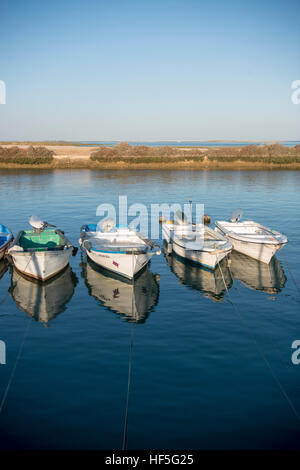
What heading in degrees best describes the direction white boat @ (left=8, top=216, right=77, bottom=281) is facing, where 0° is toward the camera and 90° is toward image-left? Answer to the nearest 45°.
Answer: approximately 0°

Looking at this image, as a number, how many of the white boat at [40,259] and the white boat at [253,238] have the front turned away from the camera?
0

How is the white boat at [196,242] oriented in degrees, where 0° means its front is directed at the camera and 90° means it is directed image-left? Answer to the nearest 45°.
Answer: approximately 315°

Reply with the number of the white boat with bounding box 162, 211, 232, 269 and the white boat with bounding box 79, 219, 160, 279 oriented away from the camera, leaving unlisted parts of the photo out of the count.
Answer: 0

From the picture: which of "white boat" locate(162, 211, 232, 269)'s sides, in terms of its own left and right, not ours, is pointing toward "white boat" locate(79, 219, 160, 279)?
right

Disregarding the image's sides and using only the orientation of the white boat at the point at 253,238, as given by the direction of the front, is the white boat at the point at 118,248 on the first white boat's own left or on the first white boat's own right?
on the first white boat's own right

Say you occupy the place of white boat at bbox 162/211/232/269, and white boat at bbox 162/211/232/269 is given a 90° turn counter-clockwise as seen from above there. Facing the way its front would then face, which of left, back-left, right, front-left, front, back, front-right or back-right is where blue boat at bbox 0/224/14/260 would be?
back-left

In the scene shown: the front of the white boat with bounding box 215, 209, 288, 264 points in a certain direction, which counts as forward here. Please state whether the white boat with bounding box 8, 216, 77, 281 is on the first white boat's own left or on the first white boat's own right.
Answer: on the first white boat's own right

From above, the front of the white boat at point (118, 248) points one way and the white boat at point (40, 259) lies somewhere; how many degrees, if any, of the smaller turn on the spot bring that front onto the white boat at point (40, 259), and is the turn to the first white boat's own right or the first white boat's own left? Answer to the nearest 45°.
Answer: approximately 135° to the first white boat's own right
